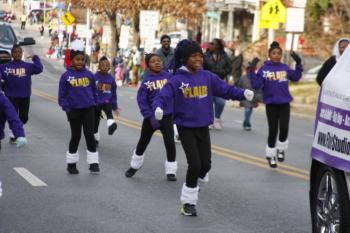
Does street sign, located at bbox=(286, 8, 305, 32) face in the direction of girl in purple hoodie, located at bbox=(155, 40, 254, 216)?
yes

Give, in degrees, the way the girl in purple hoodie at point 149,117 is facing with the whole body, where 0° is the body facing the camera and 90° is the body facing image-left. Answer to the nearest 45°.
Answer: approximately 0°

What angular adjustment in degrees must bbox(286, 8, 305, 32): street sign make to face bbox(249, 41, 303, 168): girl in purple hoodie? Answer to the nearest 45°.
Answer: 0° — it already faces them

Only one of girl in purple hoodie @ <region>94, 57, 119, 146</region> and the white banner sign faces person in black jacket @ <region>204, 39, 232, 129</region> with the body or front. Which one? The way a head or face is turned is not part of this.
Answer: the white banner sign

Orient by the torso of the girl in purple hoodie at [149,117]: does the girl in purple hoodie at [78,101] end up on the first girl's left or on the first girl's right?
on the first girl's right
